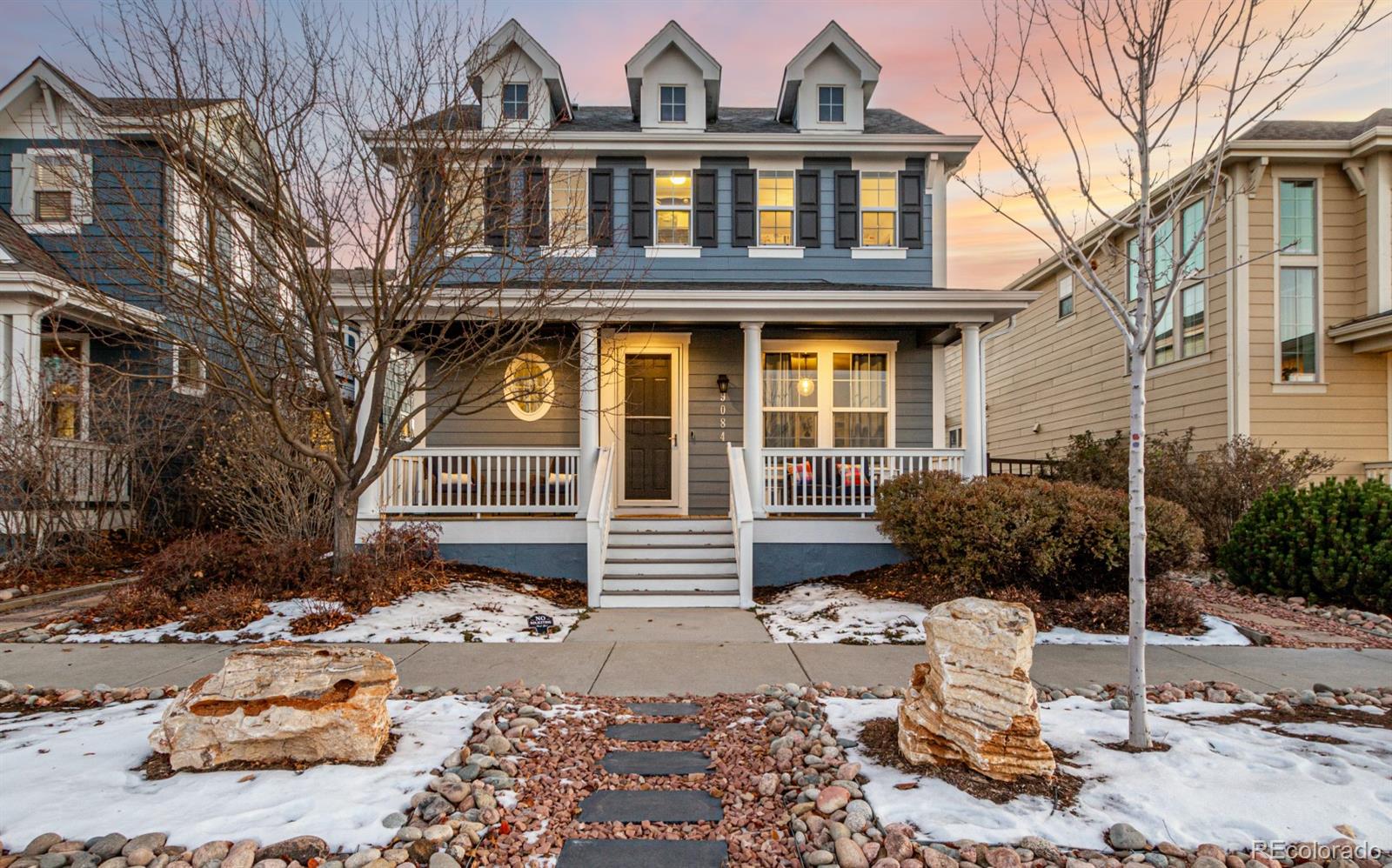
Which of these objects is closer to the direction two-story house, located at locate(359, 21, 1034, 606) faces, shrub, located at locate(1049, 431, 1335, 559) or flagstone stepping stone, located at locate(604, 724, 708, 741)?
the flagstone stepping stone

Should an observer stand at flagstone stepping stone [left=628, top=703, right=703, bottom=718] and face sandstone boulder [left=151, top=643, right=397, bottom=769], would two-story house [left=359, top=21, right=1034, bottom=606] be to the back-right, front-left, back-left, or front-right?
back-right

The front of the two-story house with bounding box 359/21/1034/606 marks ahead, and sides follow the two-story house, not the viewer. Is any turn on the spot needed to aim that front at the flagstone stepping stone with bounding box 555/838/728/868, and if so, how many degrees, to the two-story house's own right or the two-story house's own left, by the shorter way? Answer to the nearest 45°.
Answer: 0° — it already faces it

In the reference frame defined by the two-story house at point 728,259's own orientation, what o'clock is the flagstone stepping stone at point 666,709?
The flagstone stepping stone is roughly at 12 o'clock from the two-story house.

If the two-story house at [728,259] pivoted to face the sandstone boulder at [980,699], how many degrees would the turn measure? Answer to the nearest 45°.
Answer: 0° — it already faces it

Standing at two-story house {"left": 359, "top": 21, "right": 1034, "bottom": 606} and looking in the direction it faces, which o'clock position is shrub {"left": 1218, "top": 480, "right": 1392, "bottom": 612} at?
The shrub is roughly at 10 o'clock from the two-story house.

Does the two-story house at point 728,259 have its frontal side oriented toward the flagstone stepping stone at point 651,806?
yes

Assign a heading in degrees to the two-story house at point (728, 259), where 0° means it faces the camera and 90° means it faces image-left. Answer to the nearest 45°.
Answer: approximately 0°

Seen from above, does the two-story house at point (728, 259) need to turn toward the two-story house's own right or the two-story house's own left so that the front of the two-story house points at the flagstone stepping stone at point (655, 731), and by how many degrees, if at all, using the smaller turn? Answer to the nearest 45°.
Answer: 0° — it already faces it
